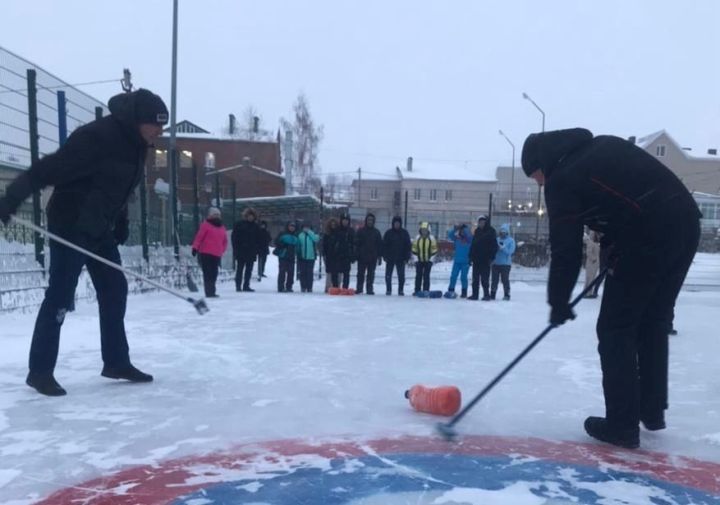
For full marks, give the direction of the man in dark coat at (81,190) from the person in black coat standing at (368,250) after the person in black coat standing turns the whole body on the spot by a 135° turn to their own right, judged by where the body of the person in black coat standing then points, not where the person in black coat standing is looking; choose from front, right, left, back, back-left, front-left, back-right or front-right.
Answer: back-left

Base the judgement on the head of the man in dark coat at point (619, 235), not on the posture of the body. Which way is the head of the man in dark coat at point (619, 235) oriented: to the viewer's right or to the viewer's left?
to the viewer's left

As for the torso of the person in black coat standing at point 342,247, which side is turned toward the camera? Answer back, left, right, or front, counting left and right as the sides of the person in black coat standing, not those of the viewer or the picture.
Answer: front

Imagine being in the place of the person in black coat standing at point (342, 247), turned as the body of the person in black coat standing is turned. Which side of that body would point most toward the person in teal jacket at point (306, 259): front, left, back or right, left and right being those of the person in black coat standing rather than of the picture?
right

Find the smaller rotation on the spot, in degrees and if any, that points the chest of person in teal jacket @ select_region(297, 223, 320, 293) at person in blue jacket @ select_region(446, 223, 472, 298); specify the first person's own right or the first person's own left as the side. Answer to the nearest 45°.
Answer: approximately 90° to the first person's own left

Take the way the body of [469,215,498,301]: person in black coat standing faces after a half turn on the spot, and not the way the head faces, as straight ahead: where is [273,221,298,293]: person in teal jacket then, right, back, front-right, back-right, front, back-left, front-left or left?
left

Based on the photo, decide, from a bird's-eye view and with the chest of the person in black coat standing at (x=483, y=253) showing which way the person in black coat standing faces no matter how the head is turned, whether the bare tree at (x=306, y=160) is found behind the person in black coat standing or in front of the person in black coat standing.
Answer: behind

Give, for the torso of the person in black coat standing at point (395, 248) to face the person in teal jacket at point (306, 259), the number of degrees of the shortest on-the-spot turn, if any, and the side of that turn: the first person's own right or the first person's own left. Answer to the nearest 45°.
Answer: approximately 90° to the first person's own right

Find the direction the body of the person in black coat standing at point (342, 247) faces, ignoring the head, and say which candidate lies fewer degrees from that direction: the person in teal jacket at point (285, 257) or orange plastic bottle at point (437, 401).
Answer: the orange plastic bottle

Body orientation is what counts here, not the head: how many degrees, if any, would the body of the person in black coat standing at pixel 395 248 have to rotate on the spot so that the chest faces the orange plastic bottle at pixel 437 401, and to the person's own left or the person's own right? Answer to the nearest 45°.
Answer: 0° — they already face it

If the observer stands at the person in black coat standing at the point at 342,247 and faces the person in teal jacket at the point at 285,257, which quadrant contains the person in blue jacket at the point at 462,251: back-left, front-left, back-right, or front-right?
back-left
